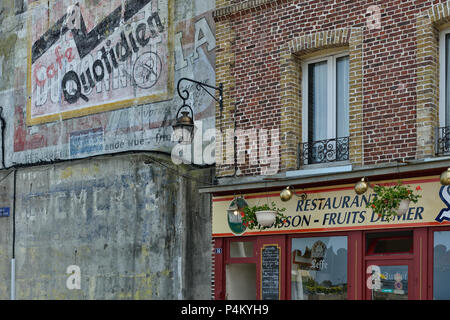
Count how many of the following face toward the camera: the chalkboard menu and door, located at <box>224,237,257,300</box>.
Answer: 2

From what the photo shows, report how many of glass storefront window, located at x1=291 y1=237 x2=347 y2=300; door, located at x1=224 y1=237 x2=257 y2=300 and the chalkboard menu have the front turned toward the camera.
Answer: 3

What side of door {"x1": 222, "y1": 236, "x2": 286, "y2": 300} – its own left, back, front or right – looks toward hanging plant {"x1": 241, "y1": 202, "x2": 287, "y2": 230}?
front

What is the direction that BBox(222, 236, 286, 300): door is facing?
toward the camera

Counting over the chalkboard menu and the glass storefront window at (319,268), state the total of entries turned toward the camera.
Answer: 2

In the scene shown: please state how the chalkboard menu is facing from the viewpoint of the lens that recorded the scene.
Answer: facing the viewer

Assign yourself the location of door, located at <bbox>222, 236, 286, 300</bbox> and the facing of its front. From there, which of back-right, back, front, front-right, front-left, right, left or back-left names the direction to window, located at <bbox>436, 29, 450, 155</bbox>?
front-left

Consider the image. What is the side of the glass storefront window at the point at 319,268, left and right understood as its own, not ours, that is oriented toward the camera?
front

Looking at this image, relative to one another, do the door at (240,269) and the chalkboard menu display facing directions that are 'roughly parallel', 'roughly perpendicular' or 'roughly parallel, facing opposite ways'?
roughly parallel

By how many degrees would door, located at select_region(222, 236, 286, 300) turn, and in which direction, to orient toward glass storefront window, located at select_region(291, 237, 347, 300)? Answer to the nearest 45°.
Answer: approximately 45° to its left
